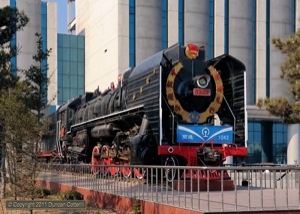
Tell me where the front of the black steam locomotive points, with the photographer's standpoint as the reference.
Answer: facing the viewer and to the right of the viewer

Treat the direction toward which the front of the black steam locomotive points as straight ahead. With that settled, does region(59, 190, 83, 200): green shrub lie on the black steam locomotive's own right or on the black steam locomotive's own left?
on the black steam locomotive's own right
